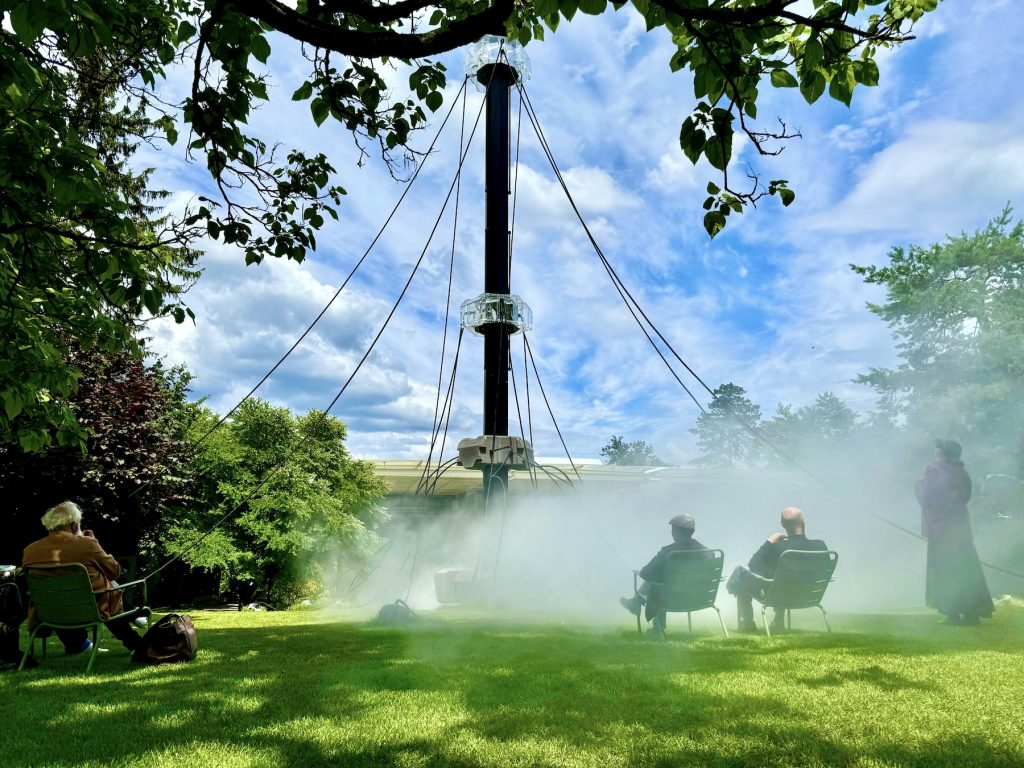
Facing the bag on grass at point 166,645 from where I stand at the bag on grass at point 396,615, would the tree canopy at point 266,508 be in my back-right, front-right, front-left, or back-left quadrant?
back-right

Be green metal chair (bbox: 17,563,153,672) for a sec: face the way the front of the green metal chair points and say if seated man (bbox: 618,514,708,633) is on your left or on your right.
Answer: on your right

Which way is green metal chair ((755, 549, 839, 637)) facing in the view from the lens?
facing away from the viewer and to the left of the viewer

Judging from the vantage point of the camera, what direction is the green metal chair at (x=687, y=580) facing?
facing away from the viewer and to the left of the viewer

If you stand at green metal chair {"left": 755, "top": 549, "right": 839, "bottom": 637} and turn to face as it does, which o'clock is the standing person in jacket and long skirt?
The standing person in jacket and long skirt is roughly at 3 o'clock from the green metal chair.

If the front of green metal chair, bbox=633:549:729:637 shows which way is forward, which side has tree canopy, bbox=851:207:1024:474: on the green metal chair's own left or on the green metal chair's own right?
on the green metal chair's own right

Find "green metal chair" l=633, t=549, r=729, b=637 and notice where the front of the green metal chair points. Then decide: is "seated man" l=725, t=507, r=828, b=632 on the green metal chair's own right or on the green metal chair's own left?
on the green metal chair's own right

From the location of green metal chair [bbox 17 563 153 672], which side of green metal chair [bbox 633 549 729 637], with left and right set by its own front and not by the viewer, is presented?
left
